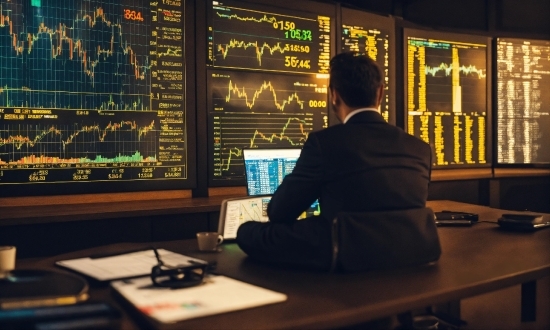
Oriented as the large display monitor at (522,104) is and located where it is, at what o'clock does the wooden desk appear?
The wooden desk is roughly at 12 o'clock from the large display monitor.

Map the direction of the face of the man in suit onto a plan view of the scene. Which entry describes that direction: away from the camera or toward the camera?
away from the camera

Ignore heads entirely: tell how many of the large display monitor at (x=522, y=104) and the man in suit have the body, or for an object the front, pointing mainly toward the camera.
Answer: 1

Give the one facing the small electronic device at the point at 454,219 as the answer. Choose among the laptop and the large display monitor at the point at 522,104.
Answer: the large display monitor

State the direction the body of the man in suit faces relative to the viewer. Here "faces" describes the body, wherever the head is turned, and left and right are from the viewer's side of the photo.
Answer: facing away from the viewer and to the left of the viewer

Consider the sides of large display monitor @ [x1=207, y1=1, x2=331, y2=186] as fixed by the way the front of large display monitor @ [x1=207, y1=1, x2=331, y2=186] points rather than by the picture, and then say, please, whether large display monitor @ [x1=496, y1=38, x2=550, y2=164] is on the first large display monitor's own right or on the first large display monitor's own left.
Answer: on the first large display monitor's own left

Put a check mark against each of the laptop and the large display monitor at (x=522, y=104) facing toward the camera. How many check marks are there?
2

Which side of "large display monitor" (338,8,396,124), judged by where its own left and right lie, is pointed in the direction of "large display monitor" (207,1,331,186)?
right

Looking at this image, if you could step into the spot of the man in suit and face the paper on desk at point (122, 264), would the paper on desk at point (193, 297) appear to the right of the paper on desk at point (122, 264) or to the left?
left

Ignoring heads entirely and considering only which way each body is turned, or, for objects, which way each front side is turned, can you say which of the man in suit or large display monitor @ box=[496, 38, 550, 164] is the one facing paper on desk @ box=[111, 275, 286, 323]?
the large display monitor

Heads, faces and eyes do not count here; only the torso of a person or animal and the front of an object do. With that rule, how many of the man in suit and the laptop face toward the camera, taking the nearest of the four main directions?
1

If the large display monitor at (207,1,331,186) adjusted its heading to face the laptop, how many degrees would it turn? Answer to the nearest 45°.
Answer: approximately 45° to its right

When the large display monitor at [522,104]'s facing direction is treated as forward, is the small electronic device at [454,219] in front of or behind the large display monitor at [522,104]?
in front
